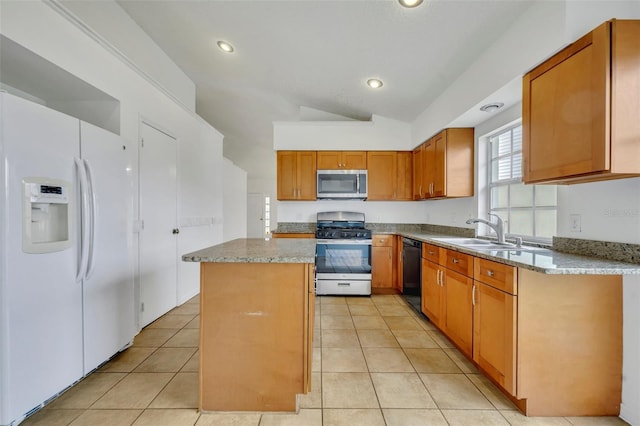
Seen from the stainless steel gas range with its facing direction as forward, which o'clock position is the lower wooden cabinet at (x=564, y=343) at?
The lower wooden cabinet is roughly at 11 o'clock from the stainless steel gas range.

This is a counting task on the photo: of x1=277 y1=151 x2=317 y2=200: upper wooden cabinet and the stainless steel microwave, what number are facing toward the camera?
2

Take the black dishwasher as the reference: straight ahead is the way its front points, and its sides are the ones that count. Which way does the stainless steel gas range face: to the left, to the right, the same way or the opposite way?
to the left

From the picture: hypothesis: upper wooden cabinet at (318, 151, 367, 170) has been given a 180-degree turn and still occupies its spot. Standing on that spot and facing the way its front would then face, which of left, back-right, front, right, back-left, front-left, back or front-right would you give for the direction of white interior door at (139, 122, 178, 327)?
back-left

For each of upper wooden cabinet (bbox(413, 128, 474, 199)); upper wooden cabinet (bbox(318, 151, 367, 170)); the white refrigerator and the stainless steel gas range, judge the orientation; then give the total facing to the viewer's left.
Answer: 1

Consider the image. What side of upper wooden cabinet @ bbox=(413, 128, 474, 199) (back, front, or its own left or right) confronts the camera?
left

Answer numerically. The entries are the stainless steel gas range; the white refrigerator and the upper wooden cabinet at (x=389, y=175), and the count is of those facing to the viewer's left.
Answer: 0

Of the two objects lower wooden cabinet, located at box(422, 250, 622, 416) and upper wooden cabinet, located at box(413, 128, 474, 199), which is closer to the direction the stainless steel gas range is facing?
the lower wooden cabinet

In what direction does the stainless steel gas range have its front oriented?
toward the camera

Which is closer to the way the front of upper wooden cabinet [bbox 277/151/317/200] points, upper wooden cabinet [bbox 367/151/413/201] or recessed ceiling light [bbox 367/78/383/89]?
the recessed ceiling light

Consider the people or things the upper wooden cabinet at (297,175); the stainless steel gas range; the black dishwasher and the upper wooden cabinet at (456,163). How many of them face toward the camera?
2

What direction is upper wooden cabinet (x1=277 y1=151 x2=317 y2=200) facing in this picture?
toward the camera

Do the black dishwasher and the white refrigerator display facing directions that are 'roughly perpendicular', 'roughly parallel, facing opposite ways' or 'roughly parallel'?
roughly parallel, facing opposite ways
